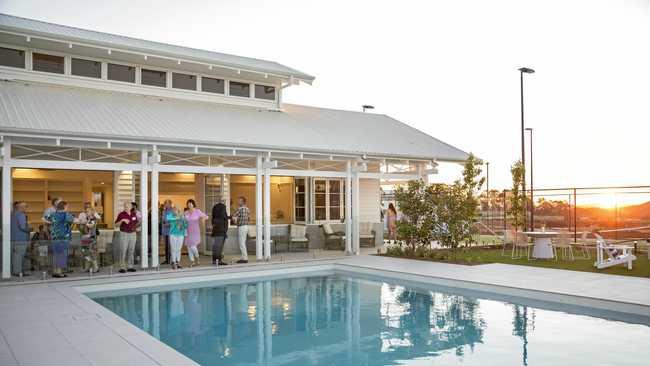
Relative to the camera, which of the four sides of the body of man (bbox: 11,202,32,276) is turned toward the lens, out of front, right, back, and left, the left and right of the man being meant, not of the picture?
right

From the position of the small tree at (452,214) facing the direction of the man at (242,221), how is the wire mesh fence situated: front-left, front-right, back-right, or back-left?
back-right

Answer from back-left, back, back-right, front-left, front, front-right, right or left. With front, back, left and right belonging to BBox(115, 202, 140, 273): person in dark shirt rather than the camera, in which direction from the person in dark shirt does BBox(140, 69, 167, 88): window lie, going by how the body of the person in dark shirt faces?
back

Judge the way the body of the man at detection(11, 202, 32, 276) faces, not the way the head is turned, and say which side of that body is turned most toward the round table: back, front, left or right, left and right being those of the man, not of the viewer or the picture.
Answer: front

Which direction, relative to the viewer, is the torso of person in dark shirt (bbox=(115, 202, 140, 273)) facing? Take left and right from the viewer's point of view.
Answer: facing the viewer

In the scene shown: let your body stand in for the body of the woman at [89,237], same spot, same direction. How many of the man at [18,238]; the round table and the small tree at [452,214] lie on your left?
2

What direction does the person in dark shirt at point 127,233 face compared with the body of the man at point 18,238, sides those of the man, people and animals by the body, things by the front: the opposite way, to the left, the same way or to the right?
to the right

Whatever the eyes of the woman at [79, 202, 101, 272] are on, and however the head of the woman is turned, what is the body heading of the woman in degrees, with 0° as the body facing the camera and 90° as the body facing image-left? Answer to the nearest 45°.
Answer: approximately 0°

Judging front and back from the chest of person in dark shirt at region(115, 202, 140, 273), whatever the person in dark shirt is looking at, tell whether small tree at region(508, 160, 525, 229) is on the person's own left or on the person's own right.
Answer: on the person's own left

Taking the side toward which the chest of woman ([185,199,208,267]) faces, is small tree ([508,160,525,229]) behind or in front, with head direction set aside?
behind
